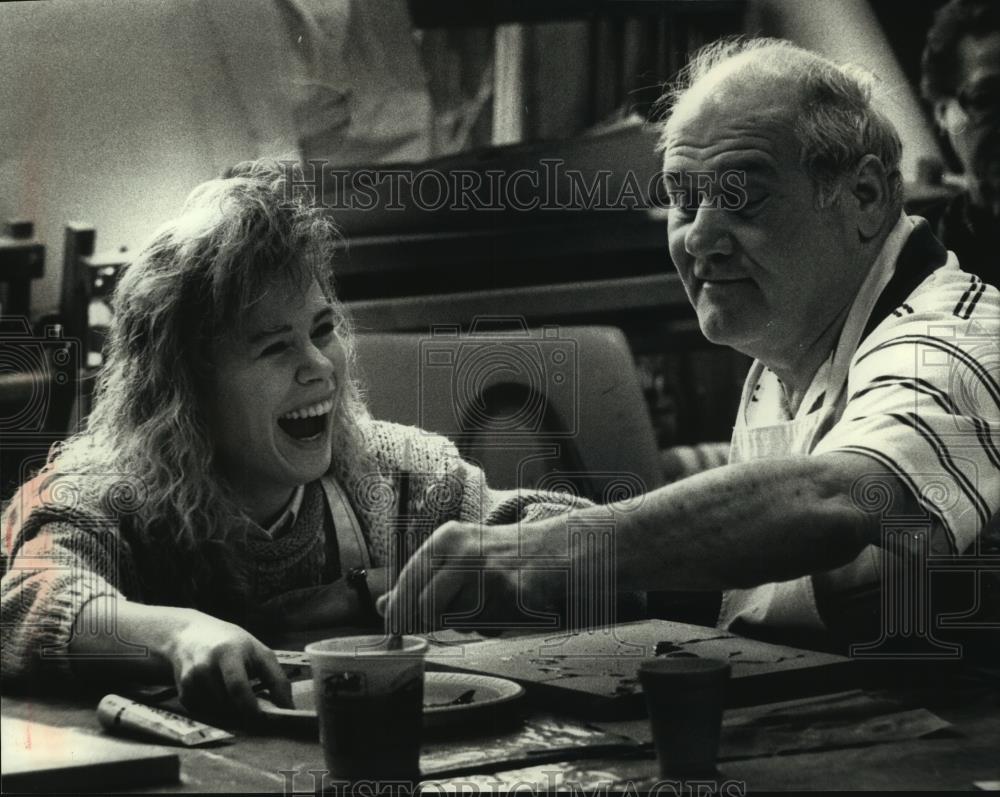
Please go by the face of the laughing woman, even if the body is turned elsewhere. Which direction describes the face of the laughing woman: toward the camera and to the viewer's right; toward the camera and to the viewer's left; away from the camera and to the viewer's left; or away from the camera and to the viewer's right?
toward the camera and to the viewer's right

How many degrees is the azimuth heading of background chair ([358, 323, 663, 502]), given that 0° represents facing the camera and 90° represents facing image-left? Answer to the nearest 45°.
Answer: approximately 0°

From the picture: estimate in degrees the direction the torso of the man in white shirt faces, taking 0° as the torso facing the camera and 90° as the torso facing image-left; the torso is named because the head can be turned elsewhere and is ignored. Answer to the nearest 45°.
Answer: approximately 45°

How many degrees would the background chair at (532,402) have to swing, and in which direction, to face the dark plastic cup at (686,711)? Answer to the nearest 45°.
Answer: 0° — it already faces it

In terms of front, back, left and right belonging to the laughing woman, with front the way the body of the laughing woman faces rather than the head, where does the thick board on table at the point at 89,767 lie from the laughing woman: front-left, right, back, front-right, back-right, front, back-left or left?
front-right

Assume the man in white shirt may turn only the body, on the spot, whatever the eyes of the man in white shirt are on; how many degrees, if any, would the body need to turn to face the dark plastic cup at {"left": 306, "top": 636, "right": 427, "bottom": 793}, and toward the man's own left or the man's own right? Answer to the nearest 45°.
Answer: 0° — they already face it

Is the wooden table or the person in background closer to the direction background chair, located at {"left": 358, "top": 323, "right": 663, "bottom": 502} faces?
the wooden table

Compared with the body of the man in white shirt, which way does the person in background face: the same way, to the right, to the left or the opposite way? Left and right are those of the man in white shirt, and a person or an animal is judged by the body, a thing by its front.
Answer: to the left

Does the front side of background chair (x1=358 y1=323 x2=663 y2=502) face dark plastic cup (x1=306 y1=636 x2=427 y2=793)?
yes

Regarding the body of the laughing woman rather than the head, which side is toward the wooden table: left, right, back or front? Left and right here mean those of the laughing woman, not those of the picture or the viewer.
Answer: front
